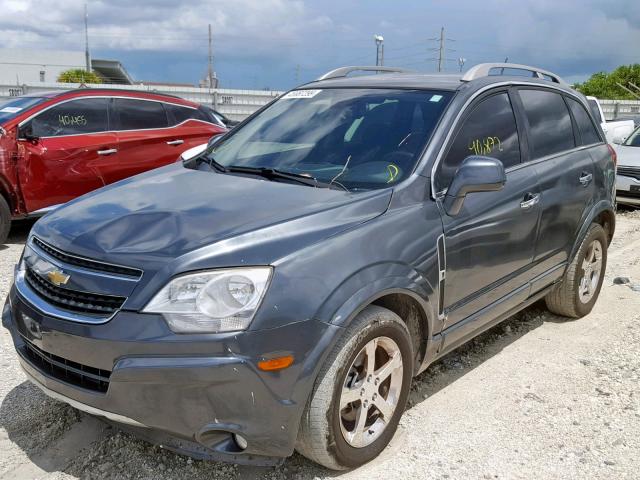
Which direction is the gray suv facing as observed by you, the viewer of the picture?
facing the viewer and to the left of the viewer

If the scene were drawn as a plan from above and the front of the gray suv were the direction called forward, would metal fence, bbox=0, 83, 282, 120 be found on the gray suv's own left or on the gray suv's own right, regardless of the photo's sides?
on the gray suv's own right

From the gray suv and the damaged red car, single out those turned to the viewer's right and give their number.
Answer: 0

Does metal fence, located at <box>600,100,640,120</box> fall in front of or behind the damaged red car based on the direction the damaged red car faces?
behind

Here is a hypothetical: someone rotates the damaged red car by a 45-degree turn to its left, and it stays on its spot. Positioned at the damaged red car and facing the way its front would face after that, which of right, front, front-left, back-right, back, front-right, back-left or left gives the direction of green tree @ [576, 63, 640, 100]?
back-left

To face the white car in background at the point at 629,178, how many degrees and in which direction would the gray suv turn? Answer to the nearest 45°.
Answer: approximately 180°

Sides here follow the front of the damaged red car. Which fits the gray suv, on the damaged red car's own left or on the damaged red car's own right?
on the damaged red car's own left

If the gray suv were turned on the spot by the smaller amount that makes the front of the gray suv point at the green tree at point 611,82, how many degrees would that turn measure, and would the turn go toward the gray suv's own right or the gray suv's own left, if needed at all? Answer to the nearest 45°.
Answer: approximately 180°

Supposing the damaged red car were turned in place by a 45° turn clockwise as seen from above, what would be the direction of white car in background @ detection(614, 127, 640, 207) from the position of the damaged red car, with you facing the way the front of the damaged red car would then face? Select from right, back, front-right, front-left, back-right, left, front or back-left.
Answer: back

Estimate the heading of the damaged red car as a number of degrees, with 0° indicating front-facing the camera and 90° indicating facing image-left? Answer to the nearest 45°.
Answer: approximately 45°

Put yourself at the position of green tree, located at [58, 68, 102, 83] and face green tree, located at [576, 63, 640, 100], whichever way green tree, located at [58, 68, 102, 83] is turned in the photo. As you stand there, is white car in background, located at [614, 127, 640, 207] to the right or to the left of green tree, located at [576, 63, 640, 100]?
right

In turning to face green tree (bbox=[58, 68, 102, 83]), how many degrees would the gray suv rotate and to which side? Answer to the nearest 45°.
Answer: approximately 135° to its right
